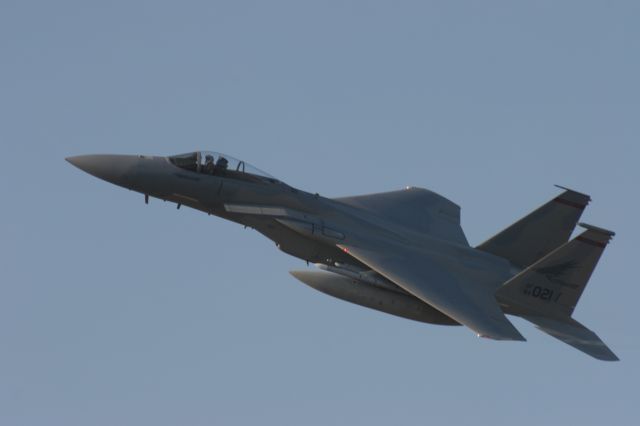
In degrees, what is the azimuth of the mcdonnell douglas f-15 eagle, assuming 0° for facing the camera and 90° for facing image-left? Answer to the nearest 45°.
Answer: approximately 90°
